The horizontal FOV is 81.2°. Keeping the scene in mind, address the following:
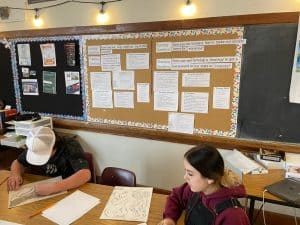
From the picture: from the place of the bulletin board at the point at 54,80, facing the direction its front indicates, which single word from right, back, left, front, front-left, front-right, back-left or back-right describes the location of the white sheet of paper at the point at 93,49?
left

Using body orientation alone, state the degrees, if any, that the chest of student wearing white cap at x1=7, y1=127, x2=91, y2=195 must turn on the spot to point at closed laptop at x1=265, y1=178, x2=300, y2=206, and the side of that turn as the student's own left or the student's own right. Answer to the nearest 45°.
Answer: approximately 90° to the student's own left

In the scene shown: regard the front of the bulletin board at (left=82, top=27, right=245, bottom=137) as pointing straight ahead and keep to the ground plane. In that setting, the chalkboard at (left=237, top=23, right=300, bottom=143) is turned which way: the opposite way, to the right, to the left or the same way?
the same way

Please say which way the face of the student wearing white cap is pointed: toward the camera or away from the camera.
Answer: toward the camera

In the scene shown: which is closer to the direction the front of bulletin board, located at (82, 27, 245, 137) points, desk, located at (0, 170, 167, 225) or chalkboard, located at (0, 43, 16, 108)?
the desk

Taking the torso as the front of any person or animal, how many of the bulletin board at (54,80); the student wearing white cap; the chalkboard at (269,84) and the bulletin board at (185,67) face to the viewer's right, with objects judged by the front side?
0

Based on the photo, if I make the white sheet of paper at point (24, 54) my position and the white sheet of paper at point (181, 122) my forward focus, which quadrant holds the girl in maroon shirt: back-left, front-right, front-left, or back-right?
front-right

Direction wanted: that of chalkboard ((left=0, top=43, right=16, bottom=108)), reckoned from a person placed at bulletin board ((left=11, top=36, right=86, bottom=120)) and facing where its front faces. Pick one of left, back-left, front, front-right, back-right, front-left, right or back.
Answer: right

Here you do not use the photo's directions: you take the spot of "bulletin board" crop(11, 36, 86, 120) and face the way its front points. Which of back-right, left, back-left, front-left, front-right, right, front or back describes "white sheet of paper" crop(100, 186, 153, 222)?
front-left

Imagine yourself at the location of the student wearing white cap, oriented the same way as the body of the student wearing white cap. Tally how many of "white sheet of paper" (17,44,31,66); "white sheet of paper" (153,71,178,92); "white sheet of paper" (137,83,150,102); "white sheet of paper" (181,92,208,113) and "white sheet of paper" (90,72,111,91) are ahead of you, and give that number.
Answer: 0

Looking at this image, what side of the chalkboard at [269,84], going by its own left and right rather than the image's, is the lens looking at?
front

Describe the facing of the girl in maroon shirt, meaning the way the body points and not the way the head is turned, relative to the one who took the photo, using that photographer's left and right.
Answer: facing the viewer and to the left of the viewer

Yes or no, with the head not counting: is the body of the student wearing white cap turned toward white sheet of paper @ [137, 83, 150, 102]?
no

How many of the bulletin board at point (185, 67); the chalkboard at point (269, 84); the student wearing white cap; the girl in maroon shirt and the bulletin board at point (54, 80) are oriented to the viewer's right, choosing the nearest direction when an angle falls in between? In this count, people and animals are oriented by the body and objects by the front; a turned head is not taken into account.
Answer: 0

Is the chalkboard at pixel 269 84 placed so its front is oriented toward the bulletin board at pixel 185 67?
no
